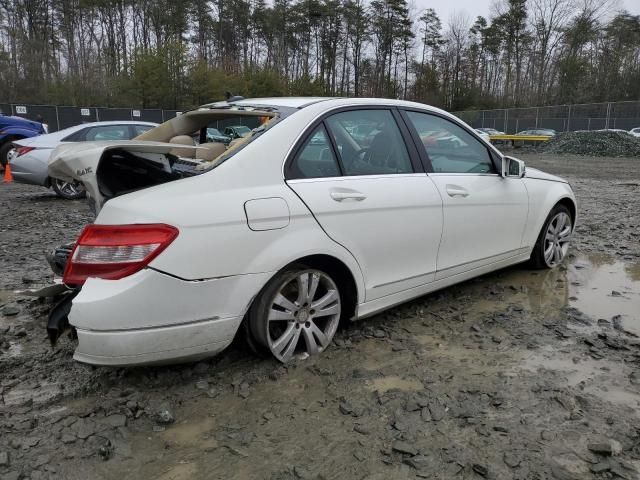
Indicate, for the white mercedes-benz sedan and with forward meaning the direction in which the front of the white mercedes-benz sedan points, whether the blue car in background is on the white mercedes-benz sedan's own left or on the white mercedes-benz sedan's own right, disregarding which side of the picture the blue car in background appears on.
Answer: on the white mercedes-benz sedan's own left

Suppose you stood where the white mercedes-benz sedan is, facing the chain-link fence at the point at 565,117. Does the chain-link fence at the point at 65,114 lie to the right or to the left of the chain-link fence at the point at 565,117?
left

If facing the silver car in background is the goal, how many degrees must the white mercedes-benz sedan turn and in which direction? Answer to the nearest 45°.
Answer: approximately 90° to its left

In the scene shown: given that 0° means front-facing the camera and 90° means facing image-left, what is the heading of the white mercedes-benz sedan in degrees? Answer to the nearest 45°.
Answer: approximately 225°

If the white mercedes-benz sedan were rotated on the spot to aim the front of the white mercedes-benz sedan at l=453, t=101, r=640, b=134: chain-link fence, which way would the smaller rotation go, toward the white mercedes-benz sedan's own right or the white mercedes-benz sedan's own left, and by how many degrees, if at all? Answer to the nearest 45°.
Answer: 0° — it already faces it

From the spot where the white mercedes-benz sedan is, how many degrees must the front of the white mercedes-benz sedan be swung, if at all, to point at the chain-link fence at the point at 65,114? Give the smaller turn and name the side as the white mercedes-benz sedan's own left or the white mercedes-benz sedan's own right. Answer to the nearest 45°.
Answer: approximately 90° to the white mercedes-benz sedan's own left

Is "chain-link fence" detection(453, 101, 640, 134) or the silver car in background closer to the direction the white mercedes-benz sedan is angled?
the chain-link fence
